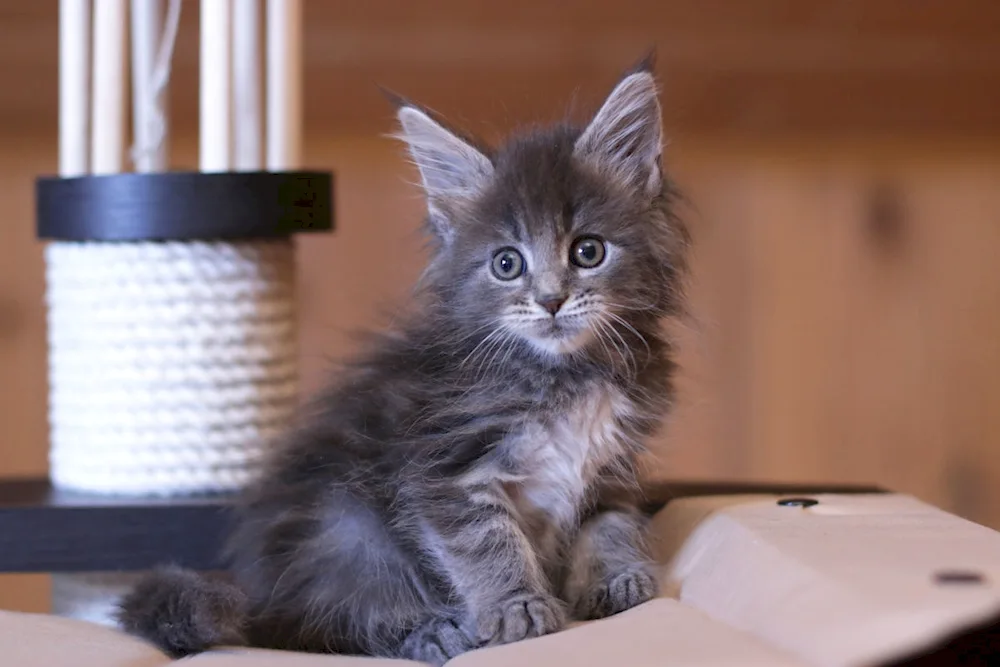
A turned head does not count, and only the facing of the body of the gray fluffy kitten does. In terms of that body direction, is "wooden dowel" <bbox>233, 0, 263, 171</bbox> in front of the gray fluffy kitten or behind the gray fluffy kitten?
behind

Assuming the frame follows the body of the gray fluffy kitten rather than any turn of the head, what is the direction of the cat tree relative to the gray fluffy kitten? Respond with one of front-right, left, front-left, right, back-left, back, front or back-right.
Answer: back

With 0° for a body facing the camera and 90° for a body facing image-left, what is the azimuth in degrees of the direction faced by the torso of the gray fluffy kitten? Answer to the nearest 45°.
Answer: approximately 315°

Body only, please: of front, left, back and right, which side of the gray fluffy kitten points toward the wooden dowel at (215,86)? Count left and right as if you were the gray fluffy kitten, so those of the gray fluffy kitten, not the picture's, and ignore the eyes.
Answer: back

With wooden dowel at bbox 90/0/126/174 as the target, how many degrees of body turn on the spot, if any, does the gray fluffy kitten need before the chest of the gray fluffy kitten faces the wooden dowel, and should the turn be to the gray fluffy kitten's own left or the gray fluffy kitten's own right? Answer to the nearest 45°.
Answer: approximately 180°

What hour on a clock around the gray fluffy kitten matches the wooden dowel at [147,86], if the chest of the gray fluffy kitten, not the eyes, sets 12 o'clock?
The wooden dowel is roughly at 6 o'clock from the gray fluffy kitten.

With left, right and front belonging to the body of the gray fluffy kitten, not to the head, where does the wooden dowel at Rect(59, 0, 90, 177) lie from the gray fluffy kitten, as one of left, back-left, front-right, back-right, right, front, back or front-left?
back
